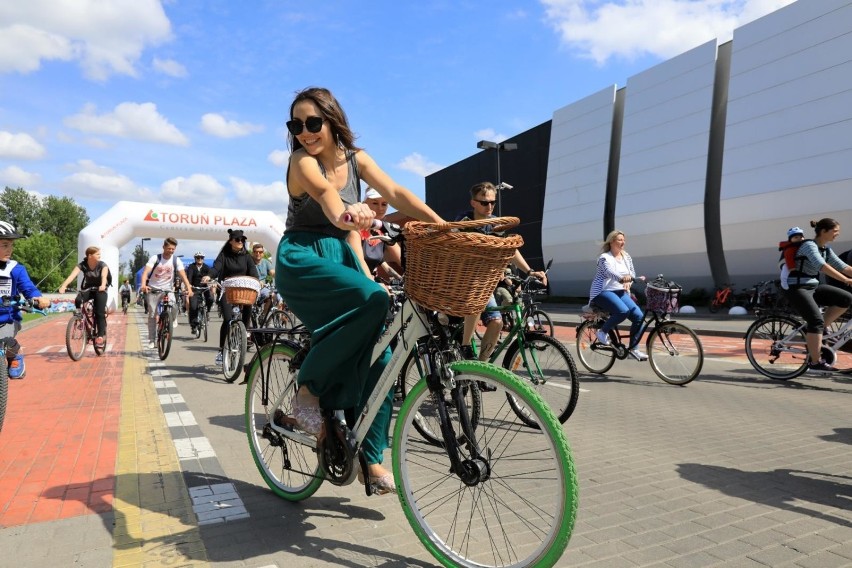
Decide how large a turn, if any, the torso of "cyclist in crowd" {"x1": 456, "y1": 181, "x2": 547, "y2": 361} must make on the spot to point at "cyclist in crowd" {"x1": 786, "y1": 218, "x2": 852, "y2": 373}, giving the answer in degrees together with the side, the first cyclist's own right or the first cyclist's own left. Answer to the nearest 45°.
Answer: approximately 90° to the first cyclist's own left

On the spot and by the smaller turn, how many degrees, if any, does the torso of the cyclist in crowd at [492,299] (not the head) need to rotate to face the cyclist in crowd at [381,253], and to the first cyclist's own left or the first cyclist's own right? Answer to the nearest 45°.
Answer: approximately 90° to the first cyclist's own right

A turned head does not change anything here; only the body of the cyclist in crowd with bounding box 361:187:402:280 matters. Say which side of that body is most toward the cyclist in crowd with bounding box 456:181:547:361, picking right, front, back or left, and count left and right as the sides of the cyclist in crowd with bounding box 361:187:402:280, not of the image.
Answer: left

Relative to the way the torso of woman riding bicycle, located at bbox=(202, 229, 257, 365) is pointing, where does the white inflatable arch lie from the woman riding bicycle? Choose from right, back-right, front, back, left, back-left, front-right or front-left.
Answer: back

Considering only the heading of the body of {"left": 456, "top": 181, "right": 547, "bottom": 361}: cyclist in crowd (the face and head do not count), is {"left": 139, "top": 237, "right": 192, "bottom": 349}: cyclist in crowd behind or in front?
behind

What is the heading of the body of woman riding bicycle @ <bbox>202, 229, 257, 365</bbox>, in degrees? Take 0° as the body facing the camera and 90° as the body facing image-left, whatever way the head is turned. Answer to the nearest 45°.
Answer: approximately 0°

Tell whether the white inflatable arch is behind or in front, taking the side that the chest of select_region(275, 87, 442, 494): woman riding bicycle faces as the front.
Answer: behind

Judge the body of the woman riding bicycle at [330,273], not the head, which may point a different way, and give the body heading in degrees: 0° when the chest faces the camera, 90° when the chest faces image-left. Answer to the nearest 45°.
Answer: approximately 315°
